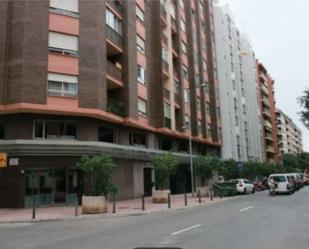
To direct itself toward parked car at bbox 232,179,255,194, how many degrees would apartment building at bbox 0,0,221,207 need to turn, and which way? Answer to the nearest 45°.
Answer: approximately 90° to its left

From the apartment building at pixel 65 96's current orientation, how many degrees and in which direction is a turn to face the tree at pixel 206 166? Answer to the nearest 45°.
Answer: approximately 90° to its left

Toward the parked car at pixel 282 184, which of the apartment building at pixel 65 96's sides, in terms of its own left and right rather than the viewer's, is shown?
left

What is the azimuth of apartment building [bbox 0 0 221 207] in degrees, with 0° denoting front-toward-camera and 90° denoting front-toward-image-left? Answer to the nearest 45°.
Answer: approximately 315°

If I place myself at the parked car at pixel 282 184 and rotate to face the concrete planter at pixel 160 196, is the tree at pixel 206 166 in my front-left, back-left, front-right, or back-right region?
front-right
